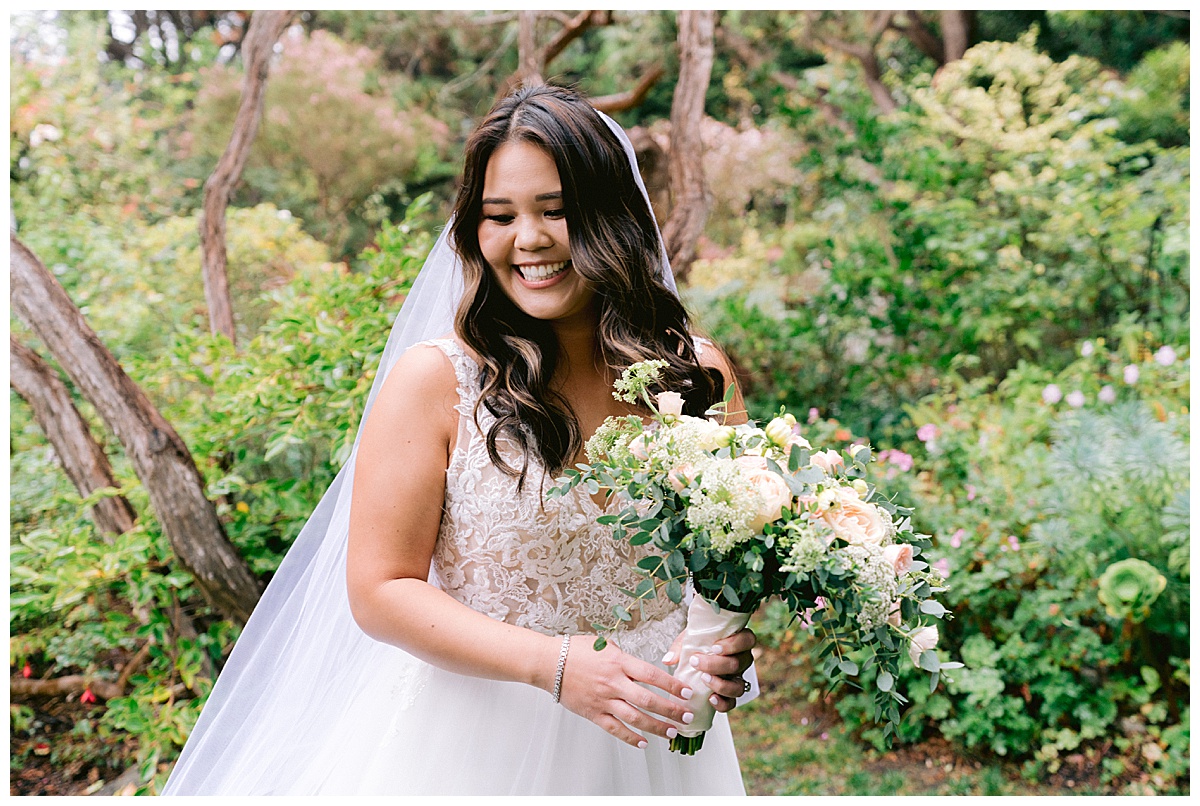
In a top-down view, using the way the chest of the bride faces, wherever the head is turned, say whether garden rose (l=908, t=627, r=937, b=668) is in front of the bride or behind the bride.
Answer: in front

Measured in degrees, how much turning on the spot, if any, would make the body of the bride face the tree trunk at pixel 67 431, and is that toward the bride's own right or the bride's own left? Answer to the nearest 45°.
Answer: approximately 180°

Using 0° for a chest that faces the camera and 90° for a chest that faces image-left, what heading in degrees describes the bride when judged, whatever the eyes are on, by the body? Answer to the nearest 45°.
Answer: approximately 315°

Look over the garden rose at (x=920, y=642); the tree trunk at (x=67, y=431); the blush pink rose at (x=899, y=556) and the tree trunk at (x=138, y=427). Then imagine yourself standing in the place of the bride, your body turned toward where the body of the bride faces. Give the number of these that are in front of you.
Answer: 2

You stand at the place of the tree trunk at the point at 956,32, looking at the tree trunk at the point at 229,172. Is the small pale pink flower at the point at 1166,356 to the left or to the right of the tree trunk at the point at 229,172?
left

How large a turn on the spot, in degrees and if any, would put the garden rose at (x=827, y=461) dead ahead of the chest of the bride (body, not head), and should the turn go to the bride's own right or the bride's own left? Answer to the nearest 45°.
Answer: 0° — they already face it
